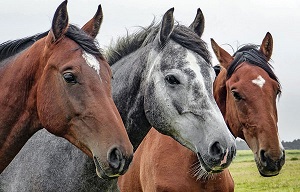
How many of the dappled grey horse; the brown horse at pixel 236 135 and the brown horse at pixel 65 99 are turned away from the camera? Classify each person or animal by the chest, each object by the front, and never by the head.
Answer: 0

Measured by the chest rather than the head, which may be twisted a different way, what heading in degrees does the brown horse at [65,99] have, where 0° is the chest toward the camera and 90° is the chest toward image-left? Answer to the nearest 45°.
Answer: approximately 315°

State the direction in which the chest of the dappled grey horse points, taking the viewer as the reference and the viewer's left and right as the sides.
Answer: facing the viewer and to the right of the viewer

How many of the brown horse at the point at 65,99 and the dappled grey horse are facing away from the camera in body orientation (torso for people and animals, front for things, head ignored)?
0

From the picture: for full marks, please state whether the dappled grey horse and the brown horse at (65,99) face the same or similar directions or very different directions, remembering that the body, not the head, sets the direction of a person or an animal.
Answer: same or similar directions

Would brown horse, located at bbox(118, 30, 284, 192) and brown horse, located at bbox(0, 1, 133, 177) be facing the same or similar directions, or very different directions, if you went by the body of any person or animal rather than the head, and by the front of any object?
same or similar directions

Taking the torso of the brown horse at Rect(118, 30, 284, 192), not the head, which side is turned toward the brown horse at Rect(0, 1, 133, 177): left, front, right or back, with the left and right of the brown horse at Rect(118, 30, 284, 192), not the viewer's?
right

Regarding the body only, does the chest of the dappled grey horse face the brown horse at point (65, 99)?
no

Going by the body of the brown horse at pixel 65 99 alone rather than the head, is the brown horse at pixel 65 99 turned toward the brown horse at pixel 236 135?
no

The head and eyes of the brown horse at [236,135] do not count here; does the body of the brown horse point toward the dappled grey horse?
no

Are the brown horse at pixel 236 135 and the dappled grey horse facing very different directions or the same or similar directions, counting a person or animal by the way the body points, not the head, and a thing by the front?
same or similar directions
